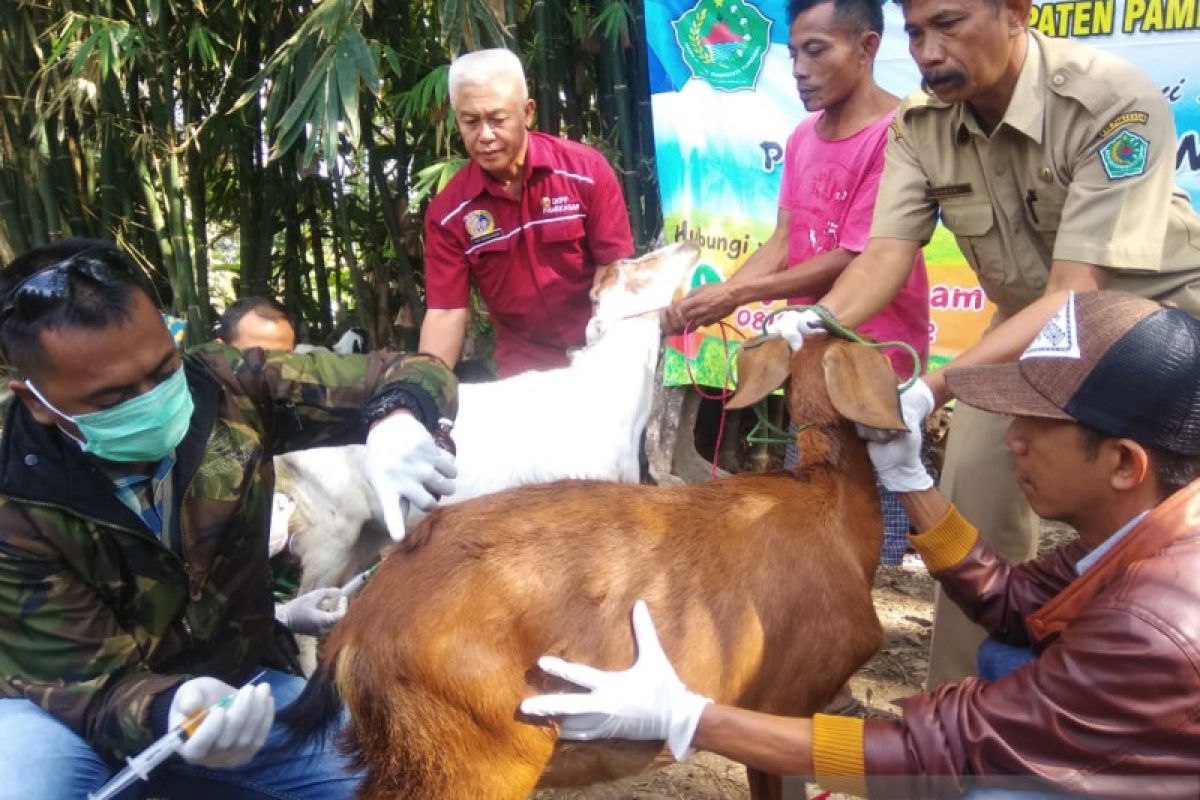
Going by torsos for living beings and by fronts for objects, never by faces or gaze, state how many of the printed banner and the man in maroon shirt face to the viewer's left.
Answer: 0

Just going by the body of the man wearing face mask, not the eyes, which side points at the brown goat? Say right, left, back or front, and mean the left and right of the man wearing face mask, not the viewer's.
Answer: front

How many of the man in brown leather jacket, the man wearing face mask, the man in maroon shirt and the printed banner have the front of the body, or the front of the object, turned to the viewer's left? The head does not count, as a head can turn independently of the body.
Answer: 1

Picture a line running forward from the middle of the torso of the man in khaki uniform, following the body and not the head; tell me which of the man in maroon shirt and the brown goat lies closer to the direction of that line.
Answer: the brown goat

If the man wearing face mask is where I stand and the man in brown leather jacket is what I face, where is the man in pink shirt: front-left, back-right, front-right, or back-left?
front-left

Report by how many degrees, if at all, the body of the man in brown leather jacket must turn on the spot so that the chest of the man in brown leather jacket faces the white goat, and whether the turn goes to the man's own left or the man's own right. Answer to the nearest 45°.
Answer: approximately 45° to the man's own right

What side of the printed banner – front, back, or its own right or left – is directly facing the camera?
front

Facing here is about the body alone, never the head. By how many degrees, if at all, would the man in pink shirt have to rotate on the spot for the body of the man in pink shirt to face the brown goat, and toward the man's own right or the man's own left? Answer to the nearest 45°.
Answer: approximately 45° to the man's own left

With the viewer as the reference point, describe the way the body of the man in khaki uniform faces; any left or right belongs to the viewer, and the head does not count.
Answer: facing the viewer and to the left of the viewer

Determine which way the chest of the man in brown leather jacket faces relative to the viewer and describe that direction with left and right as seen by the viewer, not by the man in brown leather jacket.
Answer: facing to the left of the viewer

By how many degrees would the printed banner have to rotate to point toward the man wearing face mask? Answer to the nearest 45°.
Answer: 0° — it already faces them

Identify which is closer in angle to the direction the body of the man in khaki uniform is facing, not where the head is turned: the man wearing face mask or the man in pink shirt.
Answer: the man wearing face mask

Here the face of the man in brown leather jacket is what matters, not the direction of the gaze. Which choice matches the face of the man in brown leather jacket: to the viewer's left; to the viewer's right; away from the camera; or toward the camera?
to the viewer's left

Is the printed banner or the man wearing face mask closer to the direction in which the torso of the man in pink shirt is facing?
the man wearing face mask

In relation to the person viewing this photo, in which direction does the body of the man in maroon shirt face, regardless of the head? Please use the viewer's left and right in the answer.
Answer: facing the viewer

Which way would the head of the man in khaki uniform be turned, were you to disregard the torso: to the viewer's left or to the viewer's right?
to the viewer's left
